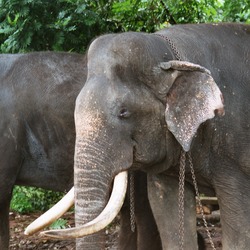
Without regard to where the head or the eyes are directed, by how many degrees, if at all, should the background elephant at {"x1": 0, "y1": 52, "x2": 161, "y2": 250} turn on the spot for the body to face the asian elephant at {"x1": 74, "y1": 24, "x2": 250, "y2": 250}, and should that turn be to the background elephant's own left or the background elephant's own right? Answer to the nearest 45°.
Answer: approximately 45° to the background elephant's own right

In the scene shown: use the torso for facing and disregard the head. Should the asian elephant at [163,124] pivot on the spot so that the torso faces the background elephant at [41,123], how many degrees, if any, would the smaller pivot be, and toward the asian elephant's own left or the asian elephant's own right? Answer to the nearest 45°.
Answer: approximately 90° to the asian elephant's own right

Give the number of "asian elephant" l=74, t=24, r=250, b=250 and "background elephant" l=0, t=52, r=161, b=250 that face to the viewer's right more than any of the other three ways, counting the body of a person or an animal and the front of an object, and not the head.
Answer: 1

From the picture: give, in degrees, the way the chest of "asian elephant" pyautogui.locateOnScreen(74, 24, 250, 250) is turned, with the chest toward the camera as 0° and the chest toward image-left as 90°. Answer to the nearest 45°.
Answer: approximately 45°
